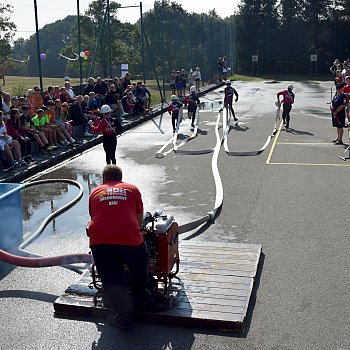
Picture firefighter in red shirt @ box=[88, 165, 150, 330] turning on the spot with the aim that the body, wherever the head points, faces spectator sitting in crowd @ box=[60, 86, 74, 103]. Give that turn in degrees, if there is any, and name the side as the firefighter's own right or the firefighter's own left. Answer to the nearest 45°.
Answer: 0° — they already face them

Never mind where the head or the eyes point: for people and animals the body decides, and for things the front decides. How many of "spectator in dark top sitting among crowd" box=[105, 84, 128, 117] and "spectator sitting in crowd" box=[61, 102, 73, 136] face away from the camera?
0

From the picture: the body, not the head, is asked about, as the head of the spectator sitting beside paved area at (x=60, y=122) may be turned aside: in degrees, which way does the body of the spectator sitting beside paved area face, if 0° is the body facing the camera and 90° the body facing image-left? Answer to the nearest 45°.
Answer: approximately 315°

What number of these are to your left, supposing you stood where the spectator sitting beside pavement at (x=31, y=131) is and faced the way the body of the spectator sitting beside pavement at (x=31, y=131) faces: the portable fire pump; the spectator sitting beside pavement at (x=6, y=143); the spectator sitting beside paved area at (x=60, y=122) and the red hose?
1

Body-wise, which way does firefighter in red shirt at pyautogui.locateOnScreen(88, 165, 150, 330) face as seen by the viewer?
away from the camera

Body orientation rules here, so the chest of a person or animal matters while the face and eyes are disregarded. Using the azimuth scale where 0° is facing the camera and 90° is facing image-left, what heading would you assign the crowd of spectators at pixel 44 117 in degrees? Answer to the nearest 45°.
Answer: approximately 315°

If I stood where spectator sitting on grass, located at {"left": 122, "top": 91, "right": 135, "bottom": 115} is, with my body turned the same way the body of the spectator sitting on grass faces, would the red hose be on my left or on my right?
on my right

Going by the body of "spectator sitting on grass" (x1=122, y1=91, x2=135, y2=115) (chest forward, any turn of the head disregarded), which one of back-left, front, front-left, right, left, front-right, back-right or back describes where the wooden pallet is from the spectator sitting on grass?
front-right

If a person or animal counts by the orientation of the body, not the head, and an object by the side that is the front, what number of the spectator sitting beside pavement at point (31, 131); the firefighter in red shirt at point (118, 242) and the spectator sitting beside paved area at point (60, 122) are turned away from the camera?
1

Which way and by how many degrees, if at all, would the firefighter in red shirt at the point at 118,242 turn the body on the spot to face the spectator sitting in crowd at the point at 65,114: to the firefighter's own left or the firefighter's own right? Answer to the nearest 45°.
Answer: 0° — they already face them

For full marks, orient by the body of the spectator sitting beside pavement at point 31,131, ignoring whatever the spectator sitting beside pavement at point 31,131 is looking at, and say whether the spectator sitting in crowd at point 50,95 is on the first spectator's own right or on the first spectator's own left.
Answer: on the first spectator's own left

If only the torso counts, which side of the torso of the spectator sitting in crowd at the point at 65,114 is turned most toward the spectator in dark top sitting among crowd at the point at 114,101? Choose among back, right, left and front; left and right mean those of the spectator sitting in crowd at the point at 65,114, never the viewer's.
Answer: left

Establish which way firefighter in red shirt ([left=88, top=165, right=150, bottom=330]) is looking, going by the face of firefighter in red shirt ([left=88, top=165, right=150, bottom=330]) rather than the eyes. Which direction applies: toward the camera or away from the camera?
away from the camera
